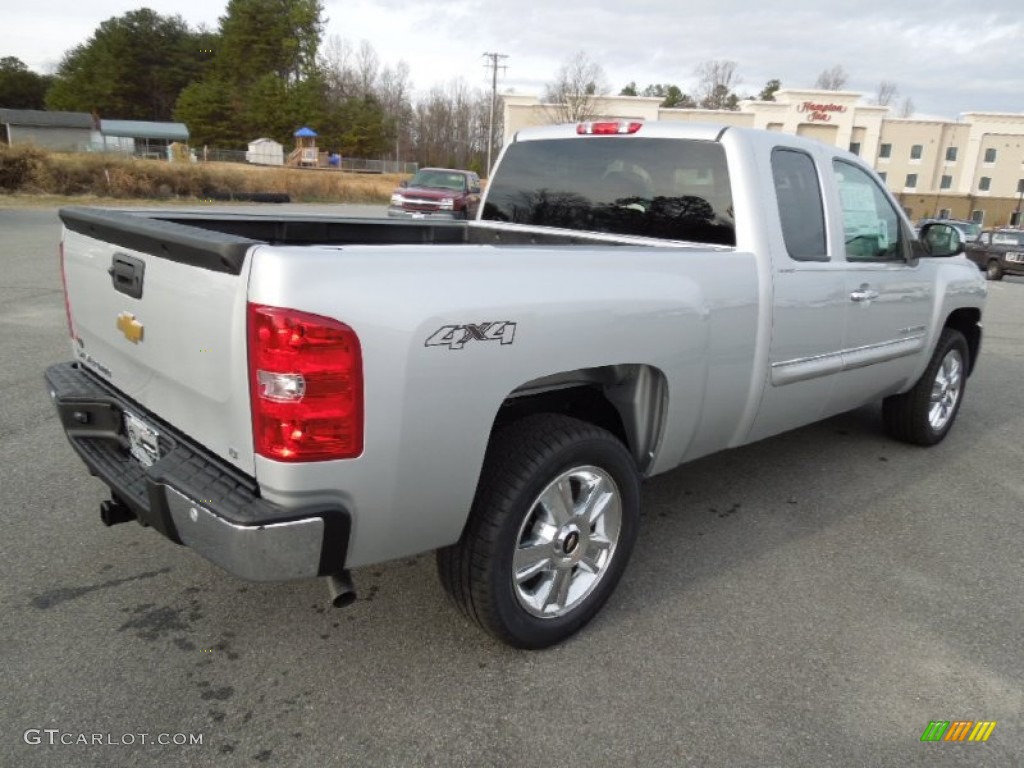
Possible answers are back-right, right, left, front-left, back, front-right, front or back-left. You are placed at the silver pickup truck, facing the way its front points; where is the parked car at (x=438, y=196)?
front-left

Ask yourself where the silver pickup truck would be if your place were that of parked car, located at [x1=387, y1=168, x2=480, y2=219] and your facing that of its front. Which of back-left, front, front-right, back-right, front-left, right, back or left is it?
front-left

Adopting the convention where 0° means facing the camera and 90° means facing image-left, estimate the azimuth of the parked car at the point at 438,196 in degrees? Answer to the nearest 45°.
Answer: approximately 45°

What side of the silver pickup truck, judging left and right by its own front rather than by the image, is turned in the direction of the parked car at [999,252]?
front

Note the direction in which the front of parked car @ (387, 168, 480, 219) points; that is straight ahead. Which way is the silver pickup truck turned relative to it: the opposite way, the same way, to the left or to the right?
the opposite way

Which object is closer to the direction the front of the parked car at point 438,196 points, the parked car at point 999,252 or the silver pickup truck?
the silver pickup truck

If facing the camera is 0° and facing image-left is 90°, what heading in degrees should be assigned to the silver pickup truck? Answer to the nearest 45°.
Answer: approximately 225°

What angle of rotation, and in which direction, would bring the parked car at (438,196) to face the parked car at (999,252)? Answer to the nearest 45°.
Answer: approximately 135° to its left
